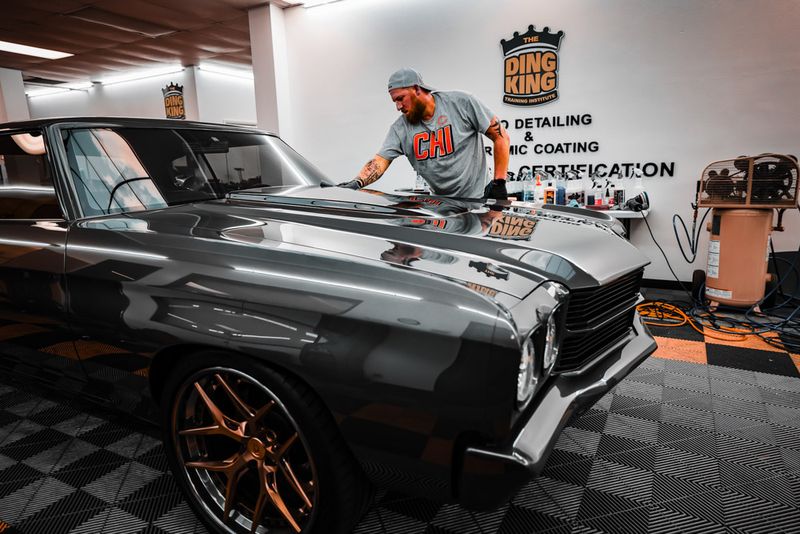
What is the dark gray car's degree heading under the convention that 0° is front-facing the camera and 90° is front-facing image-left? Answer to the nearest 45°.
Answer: approximately 315°

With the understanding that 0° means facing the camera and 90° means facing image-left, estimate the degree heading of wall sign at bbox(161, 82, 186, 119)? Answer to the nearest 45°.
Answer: approximately 0°

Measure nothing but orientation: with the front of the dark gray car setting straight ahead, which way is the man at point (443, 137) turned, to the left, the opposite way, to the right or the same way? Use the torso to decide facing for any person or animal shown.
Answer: to the right

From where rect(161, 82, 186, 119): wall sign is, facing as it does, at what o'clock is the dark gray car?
The dark gray car is roughly at 12 o'clock from the wall sign.

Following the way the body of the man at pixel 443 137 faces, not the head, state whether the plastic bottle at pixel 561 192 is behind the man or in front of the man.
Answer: behind

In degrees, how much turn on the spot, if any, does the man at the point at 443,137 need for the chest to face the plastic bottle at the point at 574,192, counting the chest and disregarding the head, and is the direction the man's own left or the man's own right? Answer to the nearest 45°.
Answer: approximately 180°

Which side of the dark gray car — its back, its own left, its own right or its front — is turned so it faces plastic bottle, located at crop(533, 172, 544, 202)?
left
